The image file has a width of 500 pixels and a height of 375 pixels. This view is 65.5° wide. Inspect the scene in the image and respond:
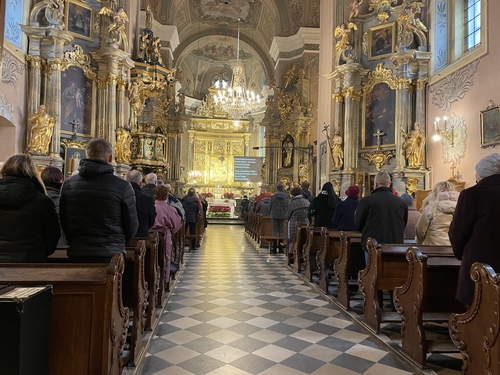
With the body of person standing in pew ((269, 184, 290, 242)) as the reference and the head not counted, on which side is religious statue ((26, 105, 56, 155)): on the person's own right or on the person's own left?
on the person's own left

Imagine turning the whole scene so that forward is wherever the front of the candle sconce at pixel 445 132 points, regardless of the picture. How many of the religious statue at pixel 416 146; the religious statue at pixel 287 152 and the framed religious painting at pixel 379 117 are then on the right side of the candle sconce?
3

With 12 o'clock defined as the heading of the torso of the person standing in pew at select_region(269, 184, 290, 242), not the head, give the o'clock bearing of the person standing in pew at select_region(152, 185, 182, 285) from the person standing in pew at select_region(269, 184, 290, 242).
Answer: the person standing in pew at select_region(152, 185, 182, 285) is roughly at 7 o'clock from the person standing in pew at select_region(269, 184, 290, 242).

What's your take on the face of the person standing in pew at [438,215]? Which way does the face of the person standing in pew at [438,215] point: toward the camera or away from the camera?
away from the camera

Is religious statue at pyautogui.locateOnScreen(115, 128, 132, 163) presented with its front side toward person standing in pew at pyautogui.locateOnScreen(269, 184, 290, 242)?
yes

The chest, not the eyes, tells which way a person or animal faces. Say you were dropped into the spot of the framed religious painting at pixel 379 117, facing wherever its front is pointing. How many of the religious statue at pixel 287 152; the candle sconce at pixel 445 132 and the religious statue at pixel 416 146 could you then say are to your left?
2

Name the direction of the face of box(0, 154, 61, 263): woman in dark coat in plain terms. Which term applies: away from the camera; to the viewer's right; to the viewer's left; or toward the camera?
away from the camera

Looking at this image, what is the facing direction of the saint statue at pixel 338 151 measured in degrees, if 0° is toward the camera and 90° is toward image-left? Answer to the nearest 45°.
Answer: approximately 45°

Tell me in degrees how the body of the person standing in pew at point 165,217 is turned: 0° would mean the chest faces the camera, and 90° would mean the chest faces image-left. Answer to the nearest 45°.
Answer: approximately 180°

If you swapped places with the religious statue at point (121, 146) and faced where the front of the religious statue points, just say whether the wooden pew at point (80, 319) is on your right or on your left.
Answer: on your right

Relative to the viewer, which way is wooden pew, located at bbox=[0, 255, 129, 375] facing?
away from the camera

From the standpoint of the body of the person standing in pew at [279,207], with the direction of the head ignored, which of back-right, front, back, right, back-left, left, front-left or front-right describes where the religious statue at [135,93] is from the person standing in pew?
front-left

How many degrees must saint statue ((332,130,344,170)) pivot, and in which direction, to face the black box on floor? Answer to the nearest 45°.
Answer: approximately 45° to its left

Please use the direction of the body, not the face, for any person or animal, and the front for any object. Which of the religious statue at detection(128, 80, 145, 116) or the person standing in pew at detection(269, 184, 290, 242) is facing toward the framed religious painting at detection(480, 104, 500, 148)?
the religious statue

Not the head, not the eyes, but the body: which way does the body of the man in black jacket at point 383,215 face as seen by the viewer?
away from the camera

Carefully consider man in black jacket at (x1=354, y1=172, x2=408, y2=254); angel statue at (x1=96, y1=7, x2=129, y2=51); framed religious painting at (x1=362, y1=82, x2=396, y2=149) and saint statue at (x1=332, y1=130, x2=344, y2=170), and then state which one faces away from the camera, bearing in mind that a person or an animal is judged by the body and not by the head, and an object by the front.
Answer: the man in black jacket
